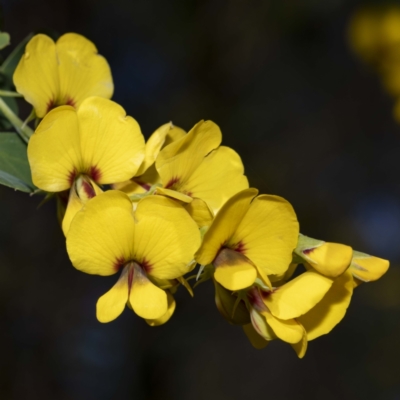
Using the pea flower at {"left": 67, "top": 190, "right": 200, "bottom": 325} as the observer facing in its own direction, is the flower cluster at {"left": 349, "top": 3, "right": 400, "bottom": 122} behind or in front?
behind

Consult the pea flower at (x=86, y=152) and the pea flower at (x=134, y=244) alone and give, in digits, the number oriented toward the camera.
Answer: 2

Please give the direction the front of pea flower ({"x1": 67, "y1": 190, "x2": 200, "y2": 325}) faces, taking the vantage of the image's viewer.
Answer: facing the viewer

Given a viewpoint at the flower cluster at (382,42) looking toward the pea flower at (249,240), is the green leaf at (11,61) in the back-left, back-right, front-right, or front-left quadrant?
front-right
